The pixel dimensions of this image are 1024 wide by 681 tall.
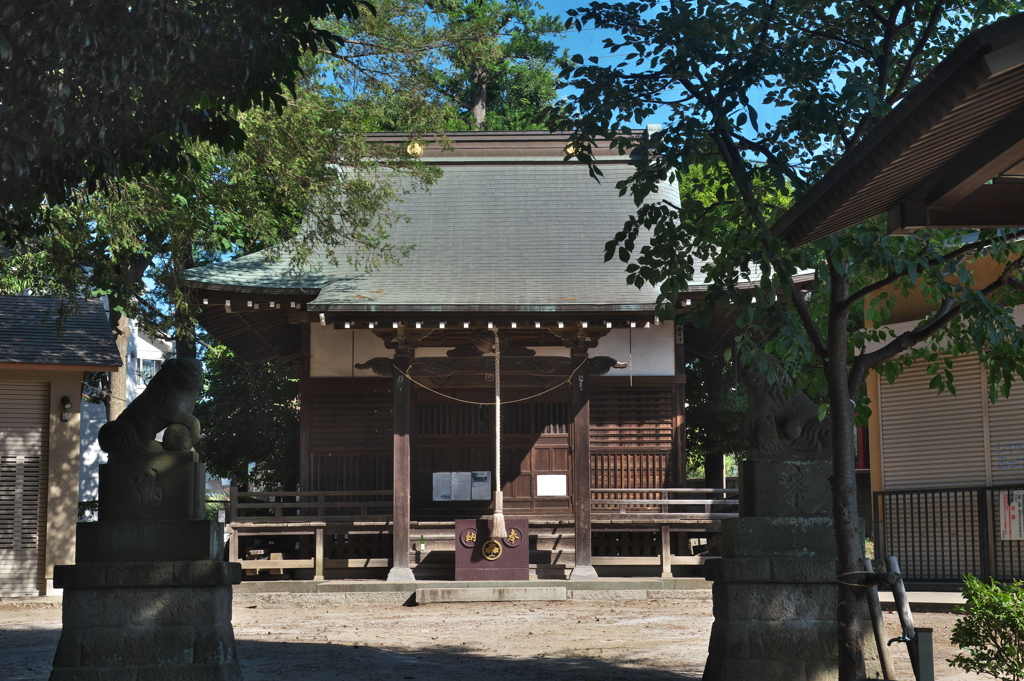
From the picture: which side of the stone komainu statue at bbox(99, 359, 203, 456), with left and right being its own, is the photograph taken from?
right

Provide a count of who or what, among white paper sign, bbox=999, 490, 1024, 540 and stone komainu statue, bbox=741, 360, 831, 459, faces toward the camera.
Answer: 1

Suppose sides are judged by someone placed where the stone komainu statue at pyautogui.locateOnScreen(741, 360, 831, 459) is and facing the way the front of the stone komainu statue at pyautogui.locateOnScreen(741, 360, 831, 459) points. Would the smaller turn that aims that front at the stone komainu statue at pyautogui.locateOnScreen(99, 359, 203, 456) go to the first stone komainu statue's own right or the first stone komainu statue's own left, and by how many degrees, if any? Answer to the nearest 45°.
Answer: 0° — it already faces it

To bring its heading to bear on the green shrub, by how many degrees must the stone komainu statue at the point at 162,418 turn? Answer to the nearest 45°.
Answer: approximately 45° to its right

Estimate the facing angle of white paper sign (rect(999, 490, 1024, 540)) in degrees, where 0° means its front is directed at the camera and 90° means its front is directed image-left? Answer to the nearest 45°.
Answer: approximately 0°

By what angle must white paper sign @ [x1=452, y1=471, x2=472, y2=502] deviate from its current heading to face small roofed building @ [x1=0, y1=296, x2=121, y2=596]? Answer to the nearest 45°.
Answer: approximately 90° to its right
